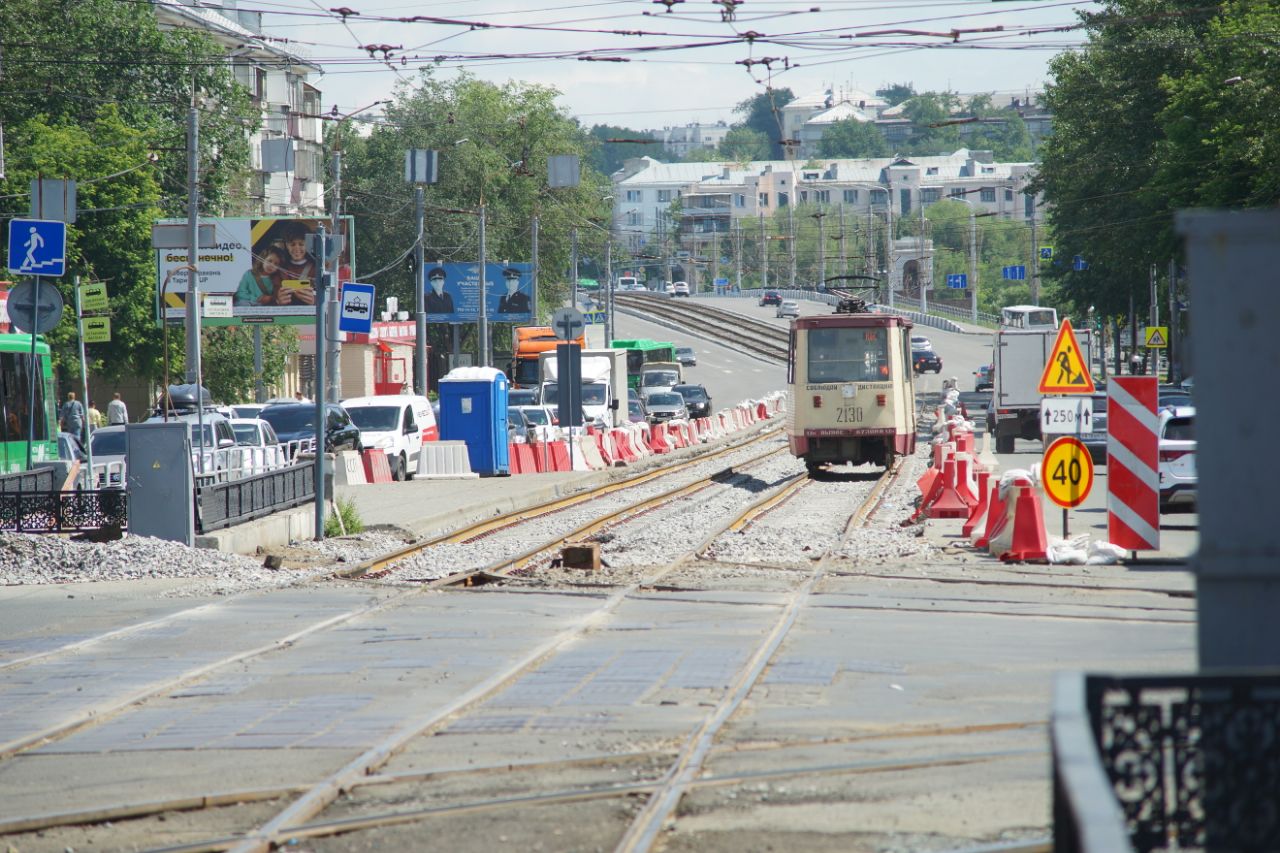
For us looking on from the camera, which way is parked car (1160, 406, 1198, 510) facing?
facing away from the viewer

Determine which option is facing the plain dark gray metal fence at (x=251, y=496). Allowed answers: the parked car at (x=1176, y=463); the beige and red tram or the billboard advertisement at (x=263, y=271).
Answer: the billboard advertisement

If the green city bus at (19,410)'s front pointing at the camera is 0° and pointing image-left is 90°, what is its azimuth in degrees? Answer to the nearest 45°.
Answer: approximately 45°

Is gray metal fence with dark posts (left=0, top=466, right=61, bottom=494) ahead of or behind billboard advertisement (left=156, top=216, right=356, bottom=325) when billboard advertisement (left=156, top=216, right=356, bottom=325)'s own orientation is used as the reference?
ahead

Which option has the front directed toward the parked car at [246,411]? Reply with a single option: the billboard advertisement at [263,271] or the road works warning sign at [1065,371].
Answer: the billboard advertisement

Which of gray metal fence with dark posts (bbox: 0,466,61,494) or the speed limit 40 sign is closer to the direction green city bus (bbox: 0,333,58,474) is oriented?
the gray metal fence with dark posts

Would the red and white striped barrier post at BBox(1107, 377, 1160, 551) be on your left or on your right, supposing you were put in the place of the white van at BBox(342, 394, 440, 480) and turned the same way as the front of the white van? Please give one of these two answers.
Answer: on your left
